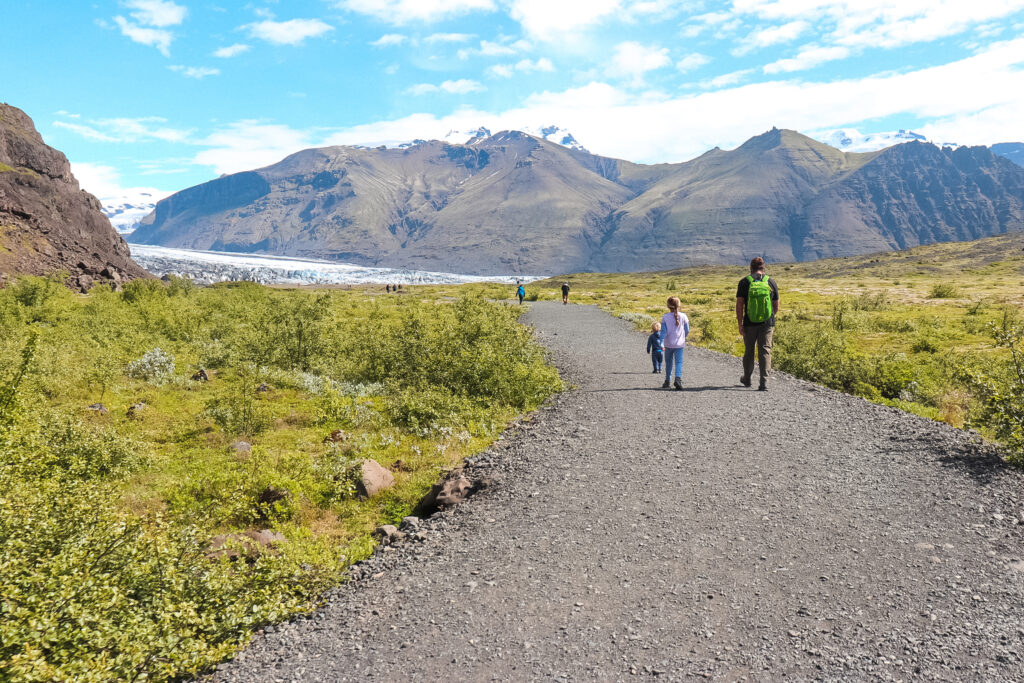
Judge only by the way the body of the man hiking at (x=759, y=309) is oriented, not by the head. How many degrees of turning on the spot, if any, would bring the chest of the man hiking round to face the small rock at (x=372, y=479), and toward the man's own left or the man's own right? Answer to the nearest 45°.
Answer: approximately 135° to the man's own left

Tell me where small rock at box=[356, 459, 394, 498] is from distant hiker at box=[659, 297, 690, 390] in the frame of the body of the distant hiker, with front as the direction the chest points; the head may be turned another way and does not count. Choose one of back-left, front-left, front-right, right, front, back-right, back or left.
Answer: back-left

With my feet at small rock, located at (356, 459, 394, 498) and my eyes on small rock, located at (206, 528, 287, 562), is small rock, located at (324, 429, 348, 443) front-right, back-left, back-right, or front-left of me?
back-right

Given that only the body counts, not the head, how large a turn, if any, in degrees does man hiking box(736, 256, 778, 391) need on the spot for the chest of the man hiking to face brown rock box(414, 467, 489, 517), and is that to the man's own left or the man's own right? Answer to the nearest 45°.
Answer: approximately 135° to the man's own left

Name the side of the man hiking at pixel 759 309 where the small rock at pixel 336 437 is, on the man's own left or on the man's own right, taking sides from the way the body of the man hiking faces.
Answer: on the man's own left

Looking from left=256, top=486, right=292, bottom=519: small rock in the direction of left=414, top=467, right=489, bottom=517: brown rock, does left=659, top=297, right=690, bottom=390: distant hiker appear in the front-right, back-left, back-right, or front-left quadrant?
front-left

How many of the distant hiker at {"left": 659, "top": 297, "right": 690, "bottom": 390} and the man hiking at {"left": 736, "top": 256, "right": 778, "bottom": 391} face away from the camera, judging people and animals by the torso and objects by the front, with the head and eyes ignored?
2

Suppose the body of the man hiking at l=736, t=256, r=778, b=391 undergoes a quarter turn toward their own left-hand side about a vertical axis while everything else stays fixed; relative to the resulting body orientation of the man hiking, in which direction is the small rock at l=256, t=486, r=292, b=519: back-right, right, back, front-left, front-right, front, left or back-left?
front-left

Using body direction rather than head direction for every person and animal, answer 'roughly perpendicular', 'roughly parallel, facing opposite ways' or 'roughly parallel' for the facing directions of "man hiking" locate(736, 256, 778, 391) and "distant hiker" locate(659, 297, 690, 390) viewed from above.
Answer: roughly parallel

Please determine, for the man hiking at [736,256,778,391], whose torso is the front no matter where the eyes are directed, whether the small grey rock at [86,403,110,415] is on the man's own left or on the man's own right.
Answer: on the man's own left

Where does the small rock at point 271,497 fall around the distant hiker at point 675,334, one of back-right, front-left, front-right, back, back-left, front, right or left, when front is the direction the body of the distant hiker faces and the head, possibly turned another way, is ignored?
back-left

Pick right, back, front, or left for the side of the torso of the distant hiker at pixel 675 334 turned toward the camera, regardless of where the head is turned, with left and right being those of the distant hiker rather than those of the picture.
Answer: back

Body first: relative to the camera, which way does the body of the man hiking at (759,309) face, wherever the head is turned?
away from the camera
